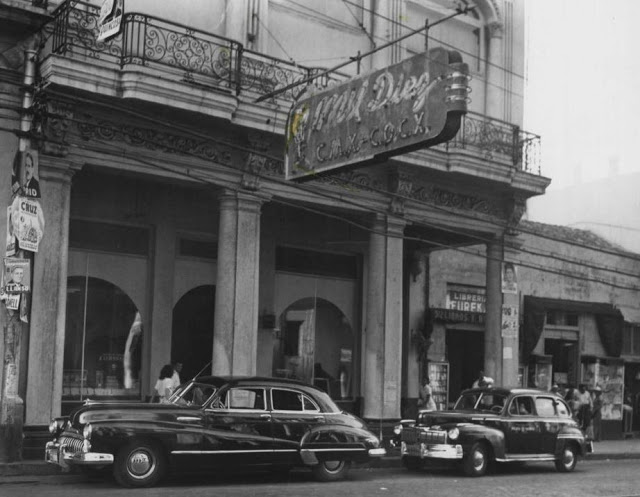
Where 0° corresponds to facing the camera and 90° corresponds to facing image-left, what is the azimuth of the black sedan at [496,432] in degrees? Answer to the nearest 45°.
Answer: approximately 45°

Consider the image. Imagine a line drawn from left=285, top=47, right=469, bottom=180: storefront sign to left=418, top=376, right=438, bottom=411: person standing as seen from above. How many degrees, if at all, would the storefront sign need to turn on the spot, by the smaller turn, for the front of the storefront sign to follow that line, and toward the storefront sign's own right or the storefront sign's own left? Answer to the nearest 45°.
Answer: approximately 135° to the storefront sign's own right

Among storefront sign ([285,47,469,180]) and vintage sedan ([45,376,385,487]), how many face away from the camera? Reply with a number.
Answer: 0

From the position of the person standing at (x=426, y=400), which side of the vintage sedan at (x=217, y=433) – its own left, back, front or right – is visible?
back

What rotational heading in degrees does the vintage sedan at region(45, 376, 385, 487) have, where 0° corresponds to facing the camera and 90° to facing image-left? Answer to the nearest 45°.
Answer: approximately 45°

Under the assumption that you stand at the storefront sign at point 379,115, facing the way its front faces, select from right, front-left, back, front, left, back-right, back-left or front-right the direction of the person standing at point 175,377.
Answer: right

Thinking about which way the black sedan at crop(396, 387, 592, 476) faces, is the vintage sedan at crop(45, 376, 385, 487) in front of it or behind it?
in front

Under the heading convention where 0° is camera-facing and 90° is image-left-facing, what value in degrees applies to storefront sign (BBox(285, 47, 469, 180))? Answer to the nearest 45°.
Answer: approximately 45°

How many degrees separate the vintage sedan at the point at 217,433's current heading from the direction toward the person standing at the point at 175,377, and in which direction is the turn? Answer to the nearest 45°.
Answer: approximately 135° to its right

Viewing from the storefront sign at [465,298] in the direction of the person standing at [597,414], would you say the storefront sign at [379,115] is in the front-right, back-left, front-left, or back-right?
back-right

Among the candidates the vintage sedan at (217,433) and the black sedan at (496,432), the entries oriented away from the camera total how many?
0
